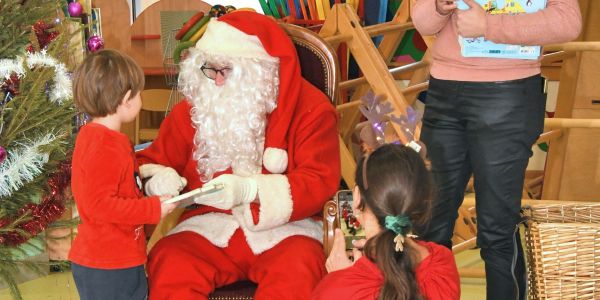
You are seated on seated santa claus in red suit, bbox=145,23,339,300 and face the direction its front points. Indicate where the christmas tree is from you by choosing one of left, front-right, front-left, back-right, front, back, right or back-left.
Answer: right

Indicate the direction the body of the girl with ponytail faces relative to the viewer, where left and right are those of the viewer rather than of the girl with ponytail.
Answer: facing away from the viewer and to the left of the viewer

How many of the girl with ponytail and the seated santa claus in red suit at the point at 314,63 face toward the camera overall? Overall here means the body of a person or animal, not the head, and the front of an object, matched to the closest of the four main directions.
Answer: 1

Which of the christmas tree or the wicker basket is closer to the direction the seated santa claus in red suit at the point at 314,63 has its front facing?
the christmas tree

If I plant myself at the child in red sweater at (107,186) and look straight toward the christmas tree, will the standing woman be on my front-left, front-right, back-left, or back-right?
back-right

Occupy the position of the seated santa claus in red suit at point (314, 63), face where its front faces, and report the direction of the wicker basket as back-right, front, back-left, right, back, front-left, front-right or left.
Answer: front-left

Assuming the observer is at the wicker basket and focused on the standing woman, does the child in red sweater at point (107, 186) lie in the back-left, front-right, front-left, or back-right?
front-left

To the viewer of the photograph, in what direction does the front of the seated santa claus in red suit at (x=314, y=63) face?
facing the viewer

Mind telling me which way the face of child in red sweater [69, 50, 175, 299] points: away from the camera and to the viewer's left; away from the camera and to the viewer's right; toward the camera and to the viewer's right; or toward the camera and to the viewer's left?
away from the camera and to the viewer's right

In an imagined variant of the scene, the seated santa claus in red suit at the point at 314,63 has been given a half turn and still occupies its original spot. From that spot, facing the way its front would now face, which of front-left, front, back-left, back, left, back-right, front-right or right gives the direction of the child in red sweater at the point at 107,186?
back-left

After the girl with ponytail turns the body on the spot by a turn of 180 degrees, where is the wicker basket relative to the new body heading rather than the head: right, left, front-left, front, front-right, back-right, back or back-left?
left

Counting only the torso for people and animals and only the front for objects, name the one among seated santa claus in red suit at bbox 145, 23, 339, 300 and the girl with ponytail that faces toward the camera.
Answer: the seated santa claus in red suit
